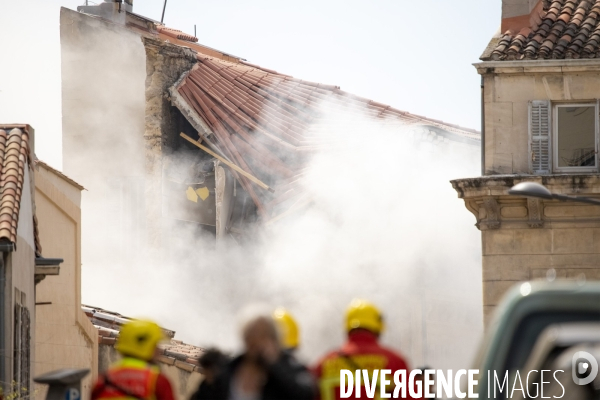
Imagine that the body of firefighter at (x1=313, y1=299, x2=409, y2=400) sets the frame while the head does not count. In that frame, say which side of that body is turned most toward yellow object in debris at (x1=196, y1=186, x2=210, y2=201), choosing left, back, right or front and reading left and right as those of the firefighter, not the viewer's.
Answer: front

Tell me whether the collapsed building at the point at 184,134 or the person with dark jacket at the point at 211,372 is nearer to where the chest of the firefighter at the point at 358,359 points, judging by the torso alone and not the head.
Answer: the collapsed building

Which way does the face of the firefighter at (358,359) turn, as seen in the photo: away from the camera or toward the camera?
away from the camera

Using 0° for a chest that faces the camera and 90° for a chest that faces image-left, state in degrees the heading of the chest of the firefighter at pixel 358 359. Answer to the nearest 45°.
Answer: approximately 180°

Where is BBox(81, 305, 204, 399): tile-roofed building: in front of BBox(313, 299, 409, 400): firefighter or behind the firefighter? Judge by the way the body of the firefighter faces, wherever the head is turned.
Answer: in front

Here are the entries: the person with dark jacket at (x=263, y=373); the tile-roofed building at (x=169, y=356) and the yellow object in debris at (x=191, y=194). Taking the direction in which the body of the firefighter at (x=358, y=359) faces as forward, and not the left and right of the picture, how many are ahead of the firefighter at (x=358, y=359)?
2

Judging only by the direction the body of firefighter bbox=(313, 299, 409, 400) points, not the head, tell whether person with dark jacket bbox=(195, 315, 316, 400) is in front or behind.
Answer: behind

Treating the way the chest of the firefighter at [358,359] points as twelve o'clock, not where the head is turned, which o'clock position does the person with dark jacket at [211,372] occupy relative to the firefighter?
The person with dark jacket is roughly at 9 o'clock from the firefighter.

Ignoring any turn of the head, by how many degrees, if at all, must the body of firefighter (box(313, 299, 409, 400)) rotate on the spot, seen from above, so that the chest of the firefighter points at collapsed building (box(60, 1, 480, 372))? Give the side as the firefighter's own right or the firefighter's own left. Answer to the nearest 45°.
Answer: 0° — they already face it

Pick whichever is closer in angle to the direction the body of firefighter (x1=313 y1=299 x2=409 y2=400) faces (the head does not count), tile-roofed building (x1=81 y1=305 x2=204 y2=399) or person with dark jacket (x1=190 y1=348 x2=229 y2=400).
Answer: the tile-roofed building

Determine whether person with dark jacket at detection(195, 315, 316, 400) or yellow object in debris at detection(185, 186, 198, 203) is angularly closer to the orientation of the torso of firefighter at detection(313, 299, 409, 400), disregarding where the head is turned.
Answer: the yellow object in debris

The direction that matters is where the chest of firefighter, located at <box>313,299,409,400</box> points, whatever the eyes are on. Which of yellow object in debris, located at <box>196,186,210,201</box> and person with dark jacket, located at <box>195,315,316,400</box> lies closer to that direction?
the yellow object in debris

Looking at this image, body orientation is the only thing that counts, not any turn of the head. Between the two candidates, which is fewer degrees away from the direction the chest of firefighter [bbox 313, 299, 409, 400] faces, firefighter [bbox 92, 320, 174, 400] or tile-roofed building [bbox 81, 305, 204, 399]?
the tile-roofed building
